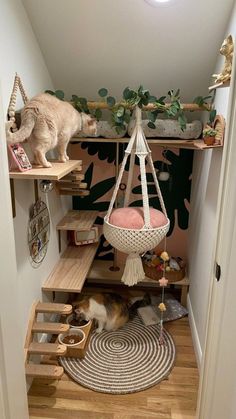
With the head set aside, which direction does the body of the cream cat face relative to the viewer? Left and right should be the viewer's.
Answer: facing away from the viewer and to the right of the viewer
